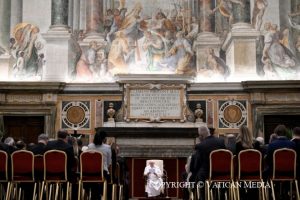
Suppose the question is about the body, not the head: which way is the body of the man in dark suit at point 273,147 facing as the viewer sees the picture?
away from the camera

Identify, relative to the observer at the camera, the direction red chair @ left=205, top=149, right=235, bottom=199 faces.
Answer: facing away from the viewer

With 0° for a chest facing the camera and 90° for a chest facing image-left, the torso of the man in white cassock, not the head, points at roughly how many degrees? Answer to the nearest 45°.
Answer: approximately 0°

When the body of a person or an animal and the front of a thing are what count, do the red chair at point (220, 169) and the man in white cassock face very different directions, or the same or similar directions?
very different directions

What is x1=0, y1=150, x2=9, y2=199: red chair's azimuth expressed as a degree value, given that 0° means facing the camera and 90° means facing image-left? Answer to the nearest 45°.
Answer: approximately 180°

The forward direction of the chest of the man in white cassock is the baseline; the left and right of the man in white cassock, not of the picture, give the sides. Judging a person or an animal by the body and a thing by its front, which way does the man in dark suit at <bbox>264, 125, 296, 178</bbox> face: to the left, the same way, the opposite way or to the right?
the opposite way

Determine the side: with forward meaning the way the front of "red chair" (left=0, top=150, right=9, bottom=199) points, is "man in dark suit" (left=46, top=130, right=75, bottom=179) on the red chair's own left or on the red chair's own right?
on the red chair's own right

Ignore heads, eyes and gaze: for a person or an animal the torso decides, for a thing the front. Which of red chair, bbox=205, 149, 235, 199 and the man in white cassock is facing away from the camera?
the red chair

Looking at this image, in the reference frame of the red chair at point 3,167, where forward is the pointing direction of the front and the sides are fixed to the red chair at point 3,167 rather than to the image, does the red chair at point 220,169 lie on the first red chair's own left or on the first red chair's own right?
on the first red chair's own right

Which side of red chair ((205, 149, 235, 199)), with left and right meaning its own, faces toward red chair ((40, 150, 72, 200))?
left

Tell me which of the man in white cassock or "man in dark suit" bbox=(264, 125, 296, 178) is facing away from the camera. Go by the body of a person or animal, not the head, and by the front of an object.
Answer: the man in dark suit
